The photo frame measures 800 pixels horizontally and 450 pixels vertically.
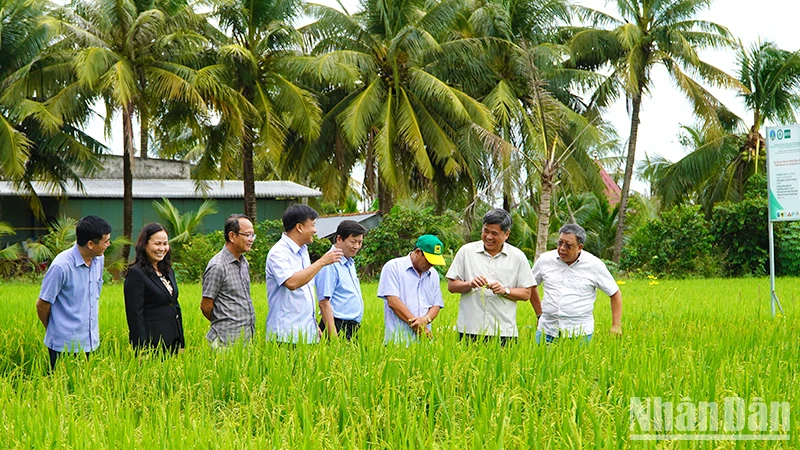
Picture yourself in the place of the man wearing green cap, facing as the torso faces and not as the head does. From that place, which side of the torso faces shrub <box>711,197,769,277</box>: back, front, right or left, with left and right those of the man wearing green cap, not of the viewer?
left

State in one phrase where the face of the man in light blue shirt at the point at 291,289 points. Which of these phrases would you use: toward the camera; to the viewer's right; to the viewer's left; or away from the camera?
to the viewer's right

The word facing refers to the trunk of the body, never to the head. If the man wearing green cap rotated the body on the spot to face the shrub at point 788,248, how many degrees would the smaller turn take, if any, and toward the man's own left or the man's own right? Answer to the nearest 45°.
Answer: approximately 90° to the man's own left

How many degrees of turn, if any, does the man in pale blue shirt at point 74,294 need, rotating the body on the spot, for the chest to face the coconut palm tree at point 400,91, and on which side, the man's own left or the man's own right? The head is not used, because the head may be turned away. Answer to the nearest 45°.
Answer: approximately 90° to the man's own left

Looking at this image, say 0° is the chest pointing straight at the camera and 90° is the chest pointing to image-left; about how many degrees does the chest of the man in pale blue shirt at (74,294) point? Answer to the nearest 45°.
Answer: approximately 315°

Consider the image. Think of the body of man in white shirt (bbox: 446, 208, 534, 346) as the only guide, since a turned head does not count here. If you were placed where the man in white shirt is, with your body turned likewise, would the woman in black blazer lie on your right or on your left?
on your right

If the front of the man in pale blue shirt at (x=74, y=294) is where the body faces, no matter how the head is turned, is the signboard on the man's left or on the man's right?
on the man's left

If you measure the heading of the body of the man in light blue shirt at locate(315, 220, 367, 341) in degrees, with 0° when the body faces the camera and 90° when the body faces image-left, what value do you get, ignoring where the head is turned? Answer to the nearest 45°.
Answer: approximately 315°

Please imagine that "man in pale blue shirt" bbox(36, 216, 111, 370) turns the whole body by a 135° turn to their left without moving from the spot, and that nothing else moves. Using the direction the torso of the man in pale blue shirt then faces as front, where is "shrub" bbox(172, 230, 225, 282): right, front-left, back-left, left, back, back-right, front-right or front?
front

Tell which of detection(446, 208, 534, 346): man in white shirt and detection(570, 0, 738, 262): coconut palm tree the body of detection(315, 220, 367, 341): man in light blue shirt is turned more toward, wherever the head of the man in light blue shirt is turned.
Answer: the man in white shirt

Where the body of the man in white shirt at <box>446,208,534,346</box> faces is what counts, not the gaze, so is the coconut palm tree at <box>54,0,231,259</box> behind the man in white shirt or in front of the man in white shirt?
behind
